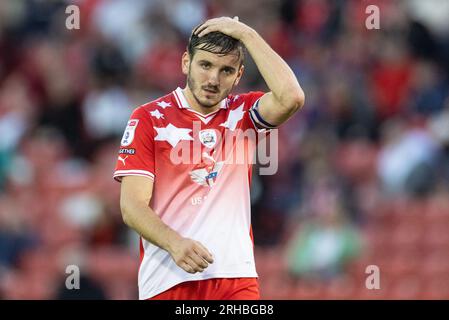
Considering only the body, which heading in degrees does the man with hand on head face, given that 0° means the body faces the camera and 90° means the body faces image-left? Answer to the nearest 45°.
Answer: approximately 0°
